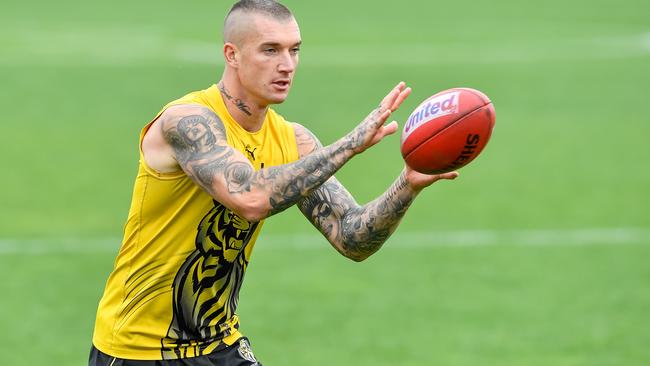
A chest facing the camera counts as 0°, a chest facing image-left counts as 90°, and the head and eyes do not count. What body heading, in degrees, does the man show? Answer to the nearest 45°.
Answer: approximately 315°

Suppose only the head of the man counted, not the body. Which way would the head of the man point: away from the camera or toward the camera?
toward the camera
